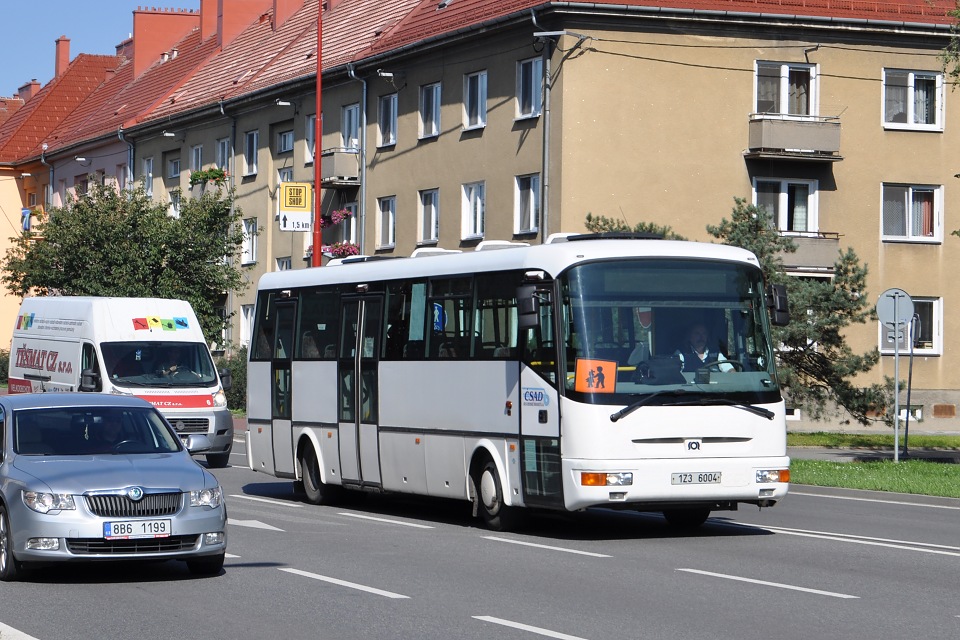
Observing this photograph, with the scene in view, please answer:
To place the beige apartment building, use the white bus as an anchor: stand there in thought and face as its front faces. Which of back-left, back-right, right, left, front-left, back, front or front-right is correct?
back-left

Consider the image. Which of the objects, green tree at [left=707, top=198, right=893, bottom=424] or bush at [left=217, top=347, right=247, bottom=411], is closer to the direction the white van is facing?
the green tree

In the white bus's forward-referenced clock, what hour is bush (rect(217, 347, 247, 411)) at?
The bush is roughly at 7 o'clock from the white bus.

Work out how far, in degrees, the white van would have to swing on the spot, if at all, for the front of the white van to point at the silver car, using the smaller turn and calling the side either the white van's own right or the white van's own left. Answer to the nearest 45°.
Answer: approximately 45° to the white van's own right

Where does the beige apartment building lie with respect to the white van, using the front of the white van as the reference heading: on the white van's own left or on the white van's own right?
on the white van's own left

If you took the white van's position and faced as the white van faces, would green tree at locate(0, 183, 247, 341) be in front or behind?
behind

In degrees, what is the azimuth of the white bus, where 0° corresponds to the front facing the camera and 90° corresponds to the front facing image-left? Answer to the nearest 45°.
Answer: approximately 315°

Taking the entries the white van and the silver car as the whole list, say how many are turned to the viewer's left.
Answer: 0
